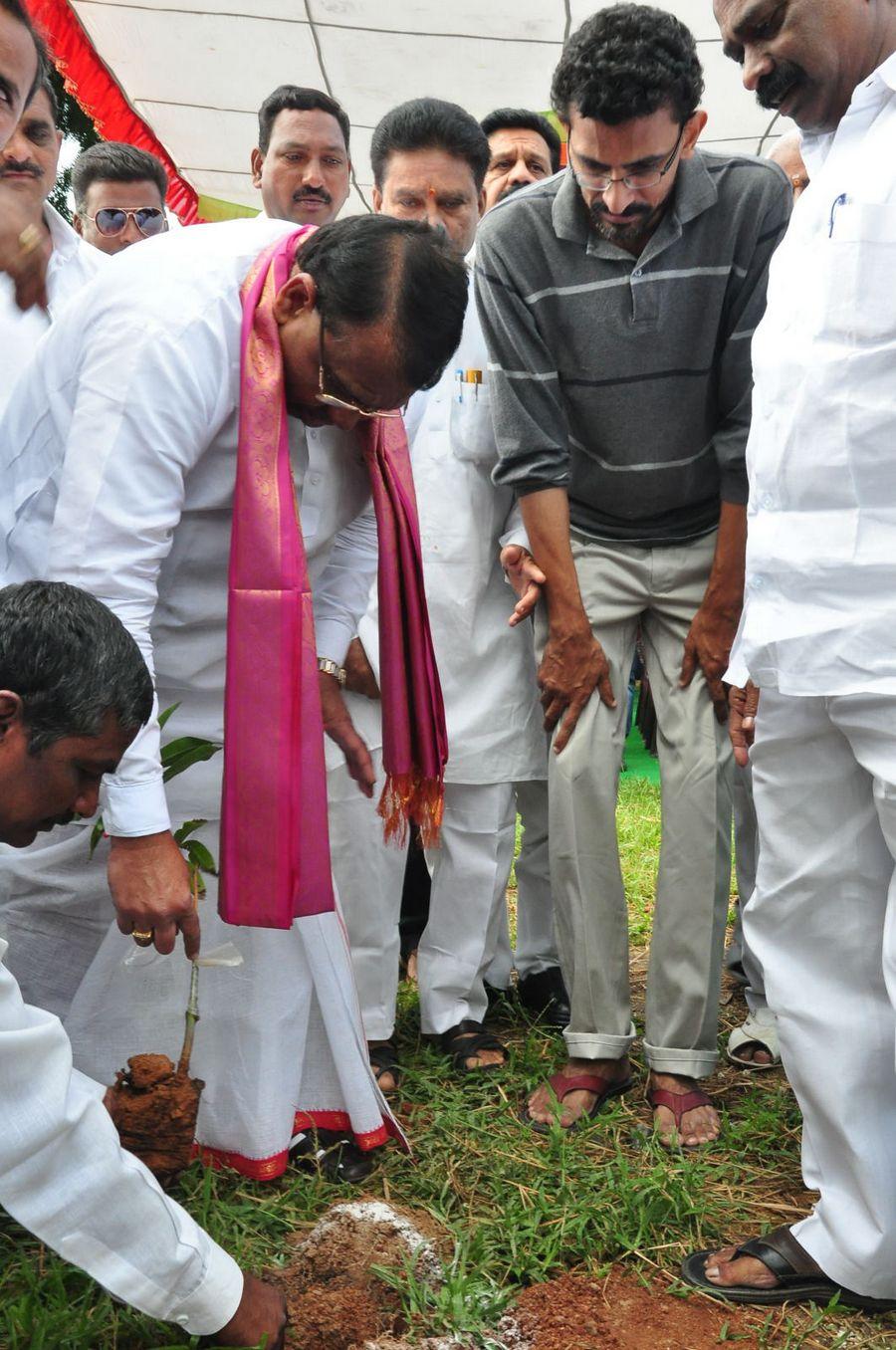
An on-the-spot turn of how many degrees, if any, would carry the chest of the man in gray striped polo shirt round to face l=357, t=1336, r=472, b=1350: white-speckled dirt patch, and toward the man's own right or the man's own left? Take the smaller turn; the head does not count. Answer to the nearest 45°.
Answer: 0° — they already face it

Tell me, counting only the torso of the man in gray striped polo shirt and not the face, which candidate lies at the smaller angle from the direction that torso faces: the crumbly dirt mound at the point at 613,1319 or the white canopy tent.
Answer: the crumbly dirt mound

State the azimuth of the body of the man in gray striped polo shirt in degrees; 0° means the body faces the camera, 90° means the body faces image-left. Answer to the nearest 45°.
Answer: approximately 0°

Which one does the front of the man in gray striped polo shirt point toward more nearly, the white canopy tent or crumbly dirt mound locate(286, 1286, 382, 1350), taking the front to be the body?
the crumbly dirt mound

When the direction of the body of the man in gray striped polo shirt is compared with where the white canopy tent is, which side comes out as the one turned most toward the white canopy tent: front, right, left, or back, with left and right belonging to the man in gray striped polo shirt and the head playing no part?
back
